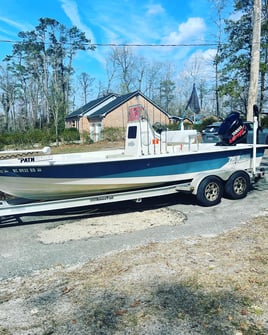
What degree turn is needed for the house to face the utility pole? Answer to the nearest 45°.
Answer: approximately 45° to its left

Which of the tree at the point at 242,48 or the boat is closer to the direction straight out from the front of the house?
the boat

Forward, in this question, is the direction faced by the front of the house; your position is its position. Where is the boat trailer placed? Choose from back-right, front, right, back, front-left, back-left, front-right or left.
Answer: front-left

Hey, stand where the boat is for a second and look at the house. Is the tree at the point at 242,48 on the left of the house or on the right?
right

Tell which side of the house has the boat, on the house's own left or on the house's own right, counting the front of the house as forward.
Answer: on the house's own left

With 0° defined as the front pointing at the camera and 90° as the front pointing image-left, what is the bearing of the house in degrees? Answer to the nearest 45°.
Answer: approximately 45°

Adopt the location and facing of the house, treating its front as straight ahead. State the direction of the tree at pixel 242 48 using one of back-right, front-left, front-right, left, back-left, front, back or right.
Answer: left
